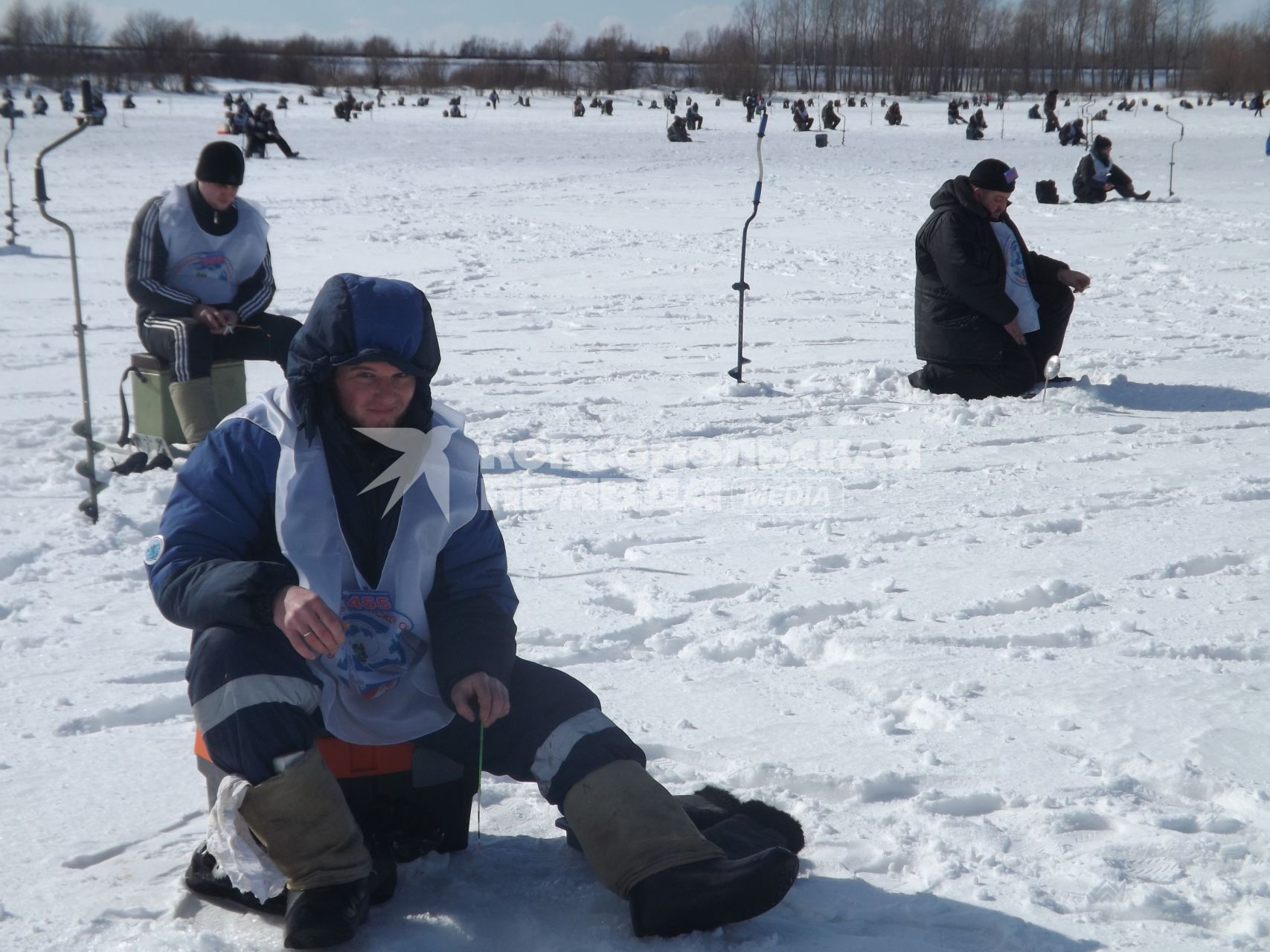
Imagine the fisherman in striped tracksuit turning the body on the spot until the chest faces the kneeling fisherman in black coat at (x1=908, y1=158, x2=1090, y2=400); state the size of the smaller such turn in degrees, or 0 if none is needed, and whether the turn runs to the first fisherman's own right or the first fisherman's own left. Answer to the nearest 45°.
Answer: approximately 45° to the first fisherman's own left

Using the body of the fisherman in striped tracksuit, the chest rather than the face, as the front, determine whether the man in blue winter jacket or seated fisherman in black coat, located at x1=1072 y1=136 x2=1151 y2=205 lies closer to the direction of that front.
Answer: the man in blue winter jacket

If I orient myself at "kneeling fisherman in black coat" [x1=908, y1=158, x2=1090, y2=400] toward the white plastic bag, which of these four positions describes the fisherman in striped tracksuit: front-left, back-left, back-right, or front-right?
front-right

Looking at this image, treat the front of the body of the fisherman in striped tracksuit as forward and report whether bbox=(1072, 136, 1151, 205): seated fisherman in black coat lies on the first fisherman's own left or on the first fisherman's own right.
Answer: on the first fisherman's own left

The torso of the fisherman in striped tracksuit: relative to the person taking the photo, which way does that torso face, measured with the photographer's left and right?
facing the viewer and to the right of the viewer

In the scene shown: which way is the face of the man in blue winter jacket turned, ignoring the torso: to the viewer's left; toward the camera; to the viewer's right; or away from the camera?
toward the camera

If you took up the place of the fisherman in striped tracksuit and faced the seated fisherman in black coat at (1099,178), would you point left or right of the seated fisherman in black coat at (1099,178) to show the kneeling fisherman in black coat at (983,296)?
right

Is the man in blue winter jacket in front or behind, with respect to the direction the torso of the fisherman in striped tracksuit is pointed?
in front
